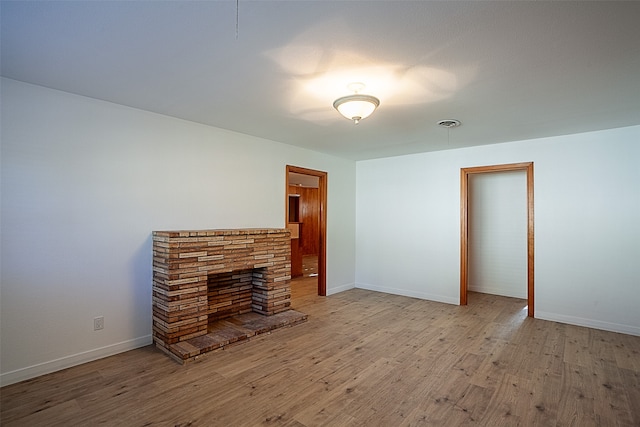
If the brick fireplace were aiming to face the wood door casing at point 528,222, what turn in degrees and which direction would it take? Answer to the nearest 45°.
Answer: approximately 45° to its left

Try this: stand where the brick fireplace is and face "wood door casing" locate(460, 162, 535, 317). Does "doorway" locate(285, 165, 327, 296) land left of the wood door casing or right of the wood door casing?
left

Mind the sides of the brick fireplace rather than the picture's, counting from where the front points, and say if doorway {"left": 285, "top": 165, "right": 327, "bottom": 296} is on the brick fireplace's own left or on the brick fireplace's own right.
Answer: on the brick fireplace's own left

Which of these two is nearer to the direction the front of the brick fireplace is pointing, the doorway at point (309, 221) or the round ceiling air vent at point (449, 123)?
the round ceiling air vent

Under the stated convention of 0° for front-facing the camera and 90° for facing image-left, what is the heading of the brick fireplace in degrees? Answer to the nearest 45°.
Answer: approximately 315°

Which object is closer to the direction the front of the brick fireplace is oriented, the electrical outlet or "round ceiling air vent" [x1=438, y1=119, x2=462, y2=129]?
the round ceiling air vent

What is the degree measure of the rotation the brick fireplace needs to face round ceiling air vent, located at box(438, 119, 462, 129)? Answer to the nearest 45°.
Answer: approximately 45° to its left

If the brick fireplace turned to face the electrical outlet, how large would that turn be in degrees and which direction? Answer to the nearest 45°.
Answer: approximately 135° to its right
